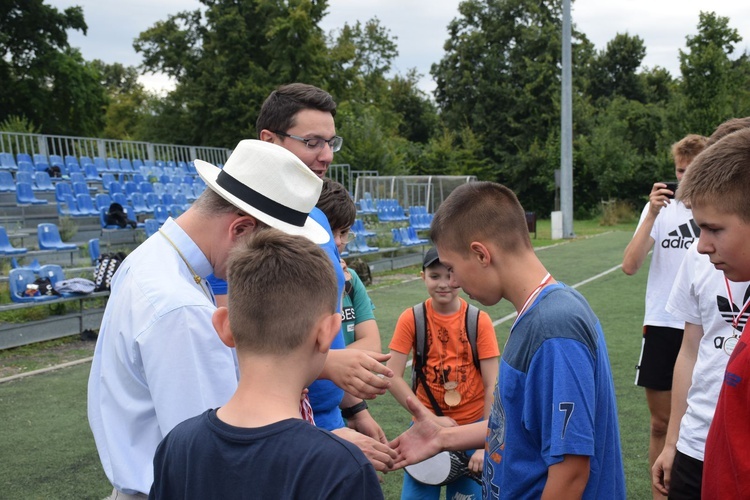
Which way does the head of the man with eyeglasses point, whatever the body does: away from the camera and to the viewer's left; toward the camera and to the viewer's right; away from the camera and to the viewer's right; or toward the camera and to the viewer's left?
toward the camera and to the viewer's right

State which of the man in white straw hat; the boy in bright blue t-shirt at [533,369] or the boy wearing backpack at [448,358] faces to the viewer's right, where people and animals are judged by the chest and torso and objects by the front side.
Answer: the man in white straw hat

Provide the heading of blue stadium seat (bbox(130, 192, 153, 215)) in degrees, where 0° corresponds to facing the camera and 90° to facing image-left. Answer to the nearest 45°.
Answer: approximately 315°

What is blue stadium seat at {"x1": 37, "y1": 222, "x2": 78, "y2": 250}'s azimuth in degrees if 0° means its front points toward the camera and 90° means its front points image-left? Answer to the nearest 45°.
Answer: approximately 315°

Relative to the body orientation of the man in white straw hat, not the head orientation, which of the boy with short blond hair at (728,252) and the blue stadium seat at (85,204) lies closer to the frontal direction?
the boy with short blond hair

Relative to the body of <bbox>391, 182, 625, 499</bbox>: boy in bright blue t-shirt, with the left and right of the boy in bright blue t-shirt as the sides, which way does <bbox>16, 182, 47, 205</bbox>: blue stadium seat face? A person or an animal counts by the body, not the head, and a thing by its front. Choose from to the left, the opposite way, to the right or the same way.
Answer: the opposite way

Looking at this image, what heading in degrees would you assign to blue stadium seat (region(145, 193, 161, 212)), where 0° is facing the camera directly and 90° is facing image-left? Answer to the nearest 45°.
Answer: approximately 315°

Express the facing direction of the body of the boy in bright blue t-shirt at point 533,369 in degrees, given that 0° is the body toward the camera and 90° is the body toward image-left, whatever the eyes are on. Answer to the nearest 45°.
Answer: approximately 90°

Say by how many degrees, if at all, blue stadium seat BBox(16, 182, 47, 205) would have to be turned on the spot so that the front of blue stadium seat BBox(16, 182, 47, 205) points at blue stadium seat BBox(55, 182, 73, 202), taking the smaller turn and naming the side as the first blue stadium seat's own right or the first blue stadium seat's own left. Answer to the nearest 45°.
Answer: approximately 90° to the first blue stadium seat's own left

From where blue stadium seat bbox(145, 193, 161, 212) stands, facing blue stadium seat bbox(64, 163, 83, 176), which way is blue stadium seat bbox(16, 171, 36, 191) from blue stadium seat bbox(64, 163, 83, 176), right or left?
left

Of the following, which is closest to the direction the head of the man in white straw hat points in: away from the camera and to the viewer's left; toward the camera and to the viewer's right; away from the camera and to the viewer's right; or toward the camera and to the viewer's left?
away from the camera and to the viewer's right

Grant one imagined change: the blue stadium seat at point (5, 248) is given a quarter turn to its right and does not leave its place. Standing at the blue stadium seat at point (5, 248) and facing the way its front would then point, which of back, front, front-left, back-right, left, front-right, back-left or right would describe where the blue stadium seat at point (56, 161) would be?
back-right

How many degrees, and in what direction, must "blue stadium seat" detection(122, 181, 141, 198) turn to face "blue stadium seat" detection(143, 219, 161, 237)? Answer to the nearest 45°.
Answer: approximately 45° to its right

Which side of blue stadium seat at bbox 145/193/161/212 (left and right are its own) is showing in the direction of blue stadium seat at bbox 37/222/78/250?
right

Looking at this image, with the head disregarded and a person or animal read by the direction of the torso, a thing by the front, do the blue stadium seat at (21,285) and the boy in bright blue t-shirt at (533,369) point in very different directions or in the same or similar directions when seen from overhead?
very different directions
